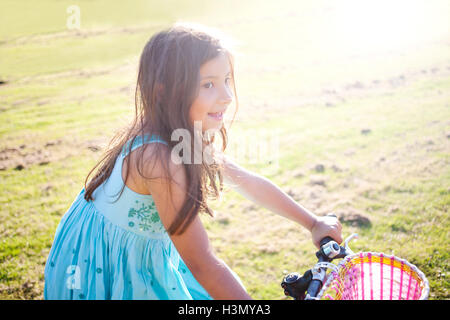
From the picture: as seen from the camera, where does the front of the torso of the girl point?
to the viewer's right

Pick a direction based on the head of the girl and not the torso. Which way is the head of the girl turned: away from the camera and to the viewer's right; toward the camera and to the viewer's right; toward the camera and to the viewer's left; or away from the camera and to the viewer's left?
toward the camera and to the viewer's right
